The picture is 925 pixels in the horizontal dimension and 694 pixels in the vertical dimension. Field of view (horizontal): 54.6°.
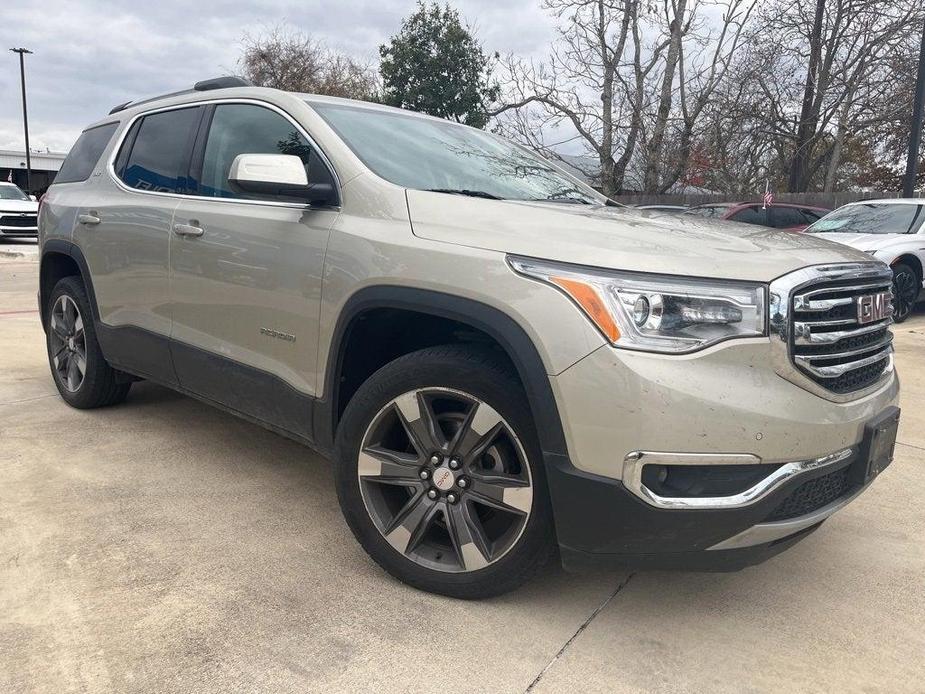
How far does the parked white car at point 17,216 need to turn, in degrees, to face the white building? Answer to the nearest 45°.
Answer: approximately 135° to its left

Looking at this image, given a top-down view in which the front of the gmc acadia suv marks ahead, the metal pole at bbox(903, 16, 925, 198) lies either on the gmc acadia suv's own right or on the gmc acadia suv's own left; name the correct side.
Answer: on the gmc acadia suv's own left

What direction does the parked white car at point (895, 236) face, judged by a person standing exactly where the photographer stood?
facing the viewer and to the left of the viewer

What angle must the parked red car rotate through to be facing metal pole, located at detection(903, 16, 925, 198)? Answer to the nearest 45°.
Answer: approximately 180°

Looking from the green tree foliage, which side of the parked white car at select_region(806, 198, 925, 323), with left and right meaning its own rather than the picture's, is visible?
right

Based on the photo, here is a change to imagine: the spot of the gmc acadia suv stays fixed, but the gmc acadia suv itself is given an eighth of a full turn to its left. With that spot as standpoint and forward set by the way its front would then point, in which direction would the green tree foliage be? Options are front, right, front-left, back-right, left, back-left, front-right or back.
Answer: left

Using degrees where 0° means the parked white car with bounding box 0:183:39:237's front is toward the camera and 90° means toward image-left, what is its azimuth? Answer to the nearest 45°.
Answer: approximately 315°

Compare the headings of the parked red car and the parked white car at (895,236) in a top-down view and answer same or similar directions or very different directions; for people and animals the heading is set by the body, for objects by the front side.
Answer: same or similar directions

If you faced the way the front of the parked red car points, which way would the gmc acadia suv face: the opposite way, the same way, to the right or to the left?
to the left

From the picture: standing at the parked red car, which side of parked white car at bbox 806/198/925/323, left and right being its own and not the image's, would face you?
right

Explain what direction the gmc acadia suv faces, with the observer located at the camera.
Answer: facing the viewer and to the right of the viewer

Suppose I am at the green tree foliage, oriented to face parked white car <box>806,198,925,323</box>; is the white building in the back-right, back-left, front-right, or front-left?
back-right

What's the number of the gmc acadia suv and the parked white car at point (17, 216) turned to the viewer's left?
0
